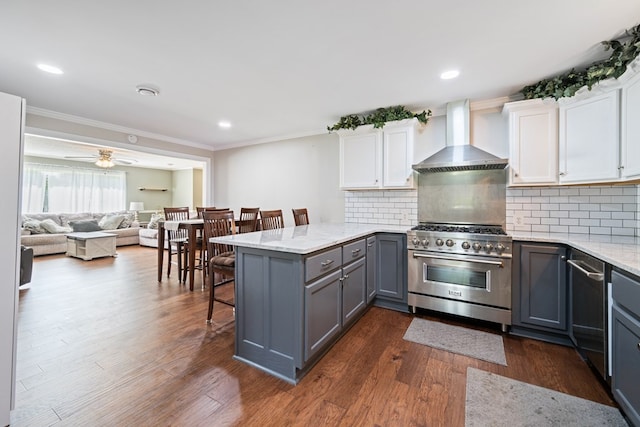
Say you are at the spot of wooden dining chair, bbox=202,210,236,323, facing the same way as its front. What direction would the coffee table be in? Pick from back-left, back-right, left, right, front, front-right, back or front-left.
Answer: back

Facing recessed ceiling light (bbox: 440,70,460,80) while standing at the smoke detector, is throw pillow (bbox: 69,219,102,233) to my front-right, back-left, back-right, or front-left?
back-left

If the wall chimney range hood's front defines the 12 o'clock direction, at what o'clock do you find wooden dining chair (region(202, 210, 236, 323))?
The wooden dining chair is roughly at 2 o'clock from the wall chimney range hood.

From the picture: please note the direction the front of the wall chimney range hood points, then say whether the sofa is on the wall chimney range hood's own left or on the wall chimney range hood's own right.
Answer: on the wall chimney range hood's own right

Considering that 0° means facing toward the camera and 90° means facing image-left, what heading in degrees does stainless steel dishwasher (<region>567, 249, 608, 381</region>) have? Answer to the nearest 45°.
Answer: approximately 90°

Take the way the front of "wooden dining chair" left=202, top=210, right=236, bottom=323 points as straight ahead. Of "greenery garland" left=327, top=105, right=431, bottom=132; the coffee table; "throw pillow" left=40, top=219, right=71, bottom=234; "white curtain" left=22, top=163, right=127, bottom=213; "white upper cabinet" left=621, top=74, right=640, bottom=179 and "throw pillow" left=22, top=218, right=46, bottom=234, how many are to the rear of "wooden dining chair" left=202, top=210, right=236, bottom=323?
4

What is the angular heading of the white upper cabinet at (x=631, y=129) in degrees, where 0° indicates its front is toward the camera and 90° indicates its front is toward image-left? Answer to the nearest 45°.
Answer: approximately 90°

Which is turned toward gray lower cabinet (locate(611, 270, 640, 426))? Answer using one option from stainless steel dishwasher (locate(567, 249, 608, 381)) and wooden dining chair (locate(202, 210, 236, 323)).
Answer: the wooden dining chair

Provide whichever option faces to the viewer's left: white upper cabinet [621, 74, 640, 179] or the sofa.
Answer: the white upper cabinet

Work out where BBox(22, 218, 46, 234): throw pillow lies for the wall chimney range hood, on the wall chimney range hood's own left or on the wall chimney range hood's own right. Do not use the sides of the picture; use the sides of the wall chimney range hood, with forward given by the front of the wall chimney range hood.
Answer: on the wall chimney range hood's own right

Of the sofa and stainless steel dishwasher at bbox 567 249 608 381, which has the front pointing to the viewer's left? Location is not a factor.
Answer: the stainless steel dishwasher
